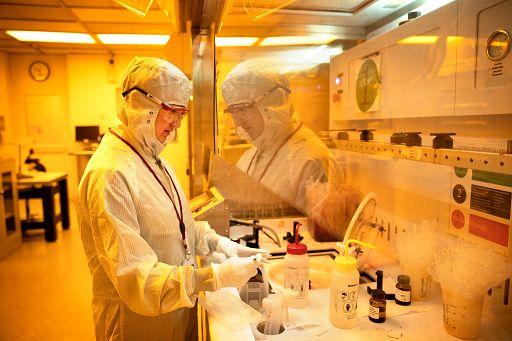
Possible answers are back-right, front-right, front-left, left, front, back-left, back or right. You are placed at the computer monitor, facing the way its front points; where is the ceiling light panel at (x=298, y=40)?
front

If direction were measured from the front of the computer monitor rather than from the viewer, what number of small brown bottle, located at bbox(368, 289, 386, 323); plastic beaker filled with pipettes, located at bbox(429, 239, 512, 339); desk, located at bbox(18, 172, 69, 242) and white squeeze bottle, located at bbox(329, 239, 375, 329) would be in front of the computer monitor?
4

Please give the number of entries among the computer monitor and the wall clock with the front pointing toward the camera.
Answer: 2

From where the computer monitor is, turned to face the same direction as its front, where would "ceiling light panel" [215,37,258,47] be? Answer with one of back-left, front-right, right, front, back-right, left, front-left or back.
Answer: front

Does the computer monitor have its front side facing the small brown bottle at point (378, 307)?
yes

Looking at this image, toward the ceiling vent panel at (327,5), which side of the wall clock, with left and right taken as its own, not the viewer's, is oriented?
front

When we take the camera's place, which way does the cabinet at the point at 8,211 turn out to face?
facing the viewer and to the right of the viewer

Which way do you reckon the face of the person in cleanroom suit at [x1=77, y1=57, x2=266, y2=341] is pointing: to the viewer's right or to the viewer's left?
to the viewer's right

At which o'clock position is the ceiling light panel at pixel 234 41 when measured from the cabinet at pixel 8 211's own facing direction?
The ceiling light panel is roughly at 1 o'clock from the cabinet.

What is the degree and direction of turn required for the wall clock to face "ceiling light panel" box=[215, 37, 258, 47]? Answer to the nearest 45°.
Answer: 0° — it already faces it

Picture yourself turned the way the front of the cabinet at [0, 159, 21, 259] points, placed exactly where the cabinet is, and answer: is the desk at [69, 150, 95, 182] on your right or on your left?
on your left

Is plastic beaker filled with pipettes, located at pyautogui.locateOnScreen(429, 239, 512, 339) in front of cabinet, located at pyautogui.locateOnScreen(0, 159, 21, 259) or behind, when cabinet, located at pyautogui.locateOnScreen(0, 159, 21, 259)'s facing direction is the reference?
in front

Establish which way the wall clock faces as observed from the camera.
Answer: facing the viewer

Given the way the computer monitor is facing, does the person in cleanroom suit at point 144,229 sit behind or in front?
in front
